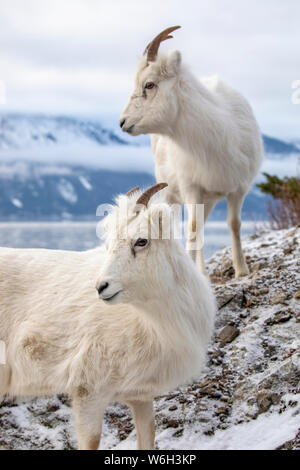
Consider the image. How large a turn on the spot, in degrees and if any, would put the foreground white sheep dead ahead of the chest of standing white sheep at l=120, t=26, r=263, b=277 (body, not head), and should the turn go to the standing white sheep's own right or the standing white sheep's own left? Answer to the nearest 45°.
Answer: approximately 45° to the standing white sheep's own left

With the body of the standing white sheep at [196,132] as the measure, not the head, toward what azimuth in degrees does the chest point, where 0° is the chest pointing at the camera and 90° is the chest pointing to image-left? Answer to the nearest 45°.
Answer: approximately 45°
